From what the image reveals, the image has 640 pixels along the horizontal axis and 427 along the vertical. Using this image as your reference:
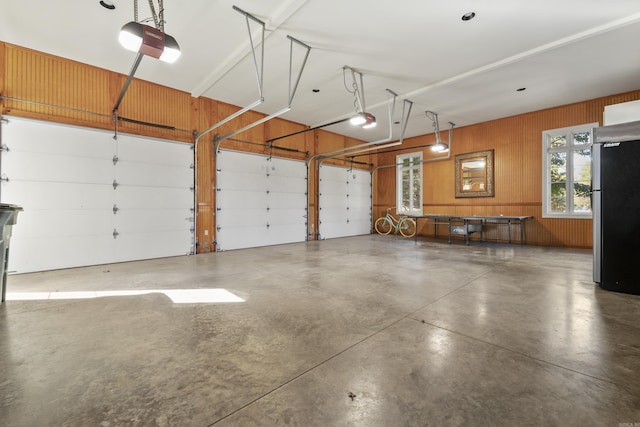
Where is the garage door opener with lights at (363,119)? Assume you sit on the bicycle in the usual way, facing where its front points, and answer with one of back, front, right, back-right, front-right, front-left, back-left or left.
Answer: left

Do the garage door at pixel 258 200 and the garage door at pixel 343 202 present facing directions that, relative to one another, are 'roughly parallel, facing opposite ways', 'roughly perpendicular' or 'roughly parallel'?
roughly parallel

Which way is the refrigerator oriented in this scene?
to the viewer's left

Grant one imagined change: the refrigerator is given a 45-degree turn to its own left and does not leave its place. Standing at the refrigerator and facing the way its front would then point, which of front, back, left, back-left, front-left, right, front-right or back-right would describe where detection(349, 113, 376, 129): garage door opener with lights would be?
front-right

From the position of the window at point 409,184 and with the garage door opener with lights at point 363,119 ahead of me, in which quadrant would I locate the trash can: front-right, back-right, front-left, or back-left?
front-right
